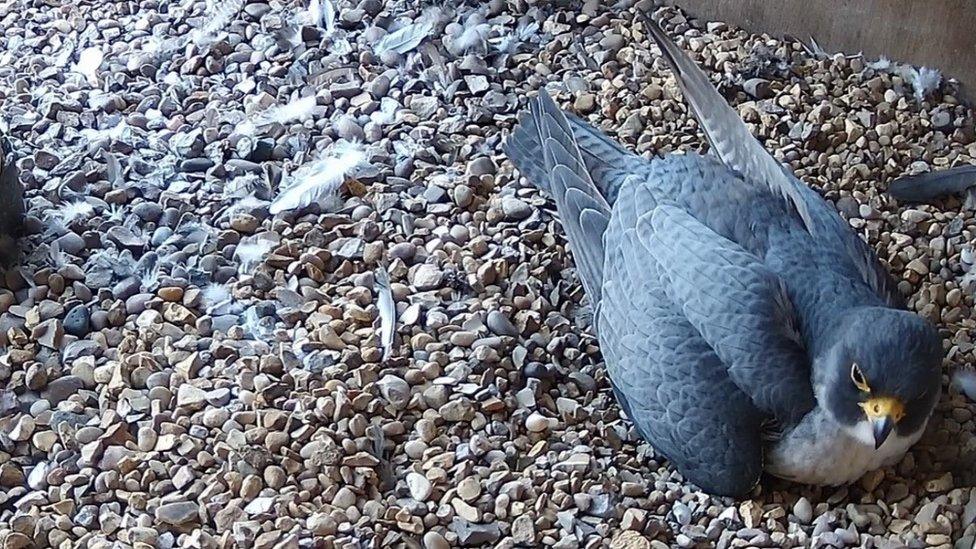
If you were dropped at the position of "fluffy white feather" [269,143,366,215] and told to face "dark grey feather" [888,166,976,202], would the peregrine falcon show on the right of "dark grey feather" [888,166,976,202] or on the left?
right

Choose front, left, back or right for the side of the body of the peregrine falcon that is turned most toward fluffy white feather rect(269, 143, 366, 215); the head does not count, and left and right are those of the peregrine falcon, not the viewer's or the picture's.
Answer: back

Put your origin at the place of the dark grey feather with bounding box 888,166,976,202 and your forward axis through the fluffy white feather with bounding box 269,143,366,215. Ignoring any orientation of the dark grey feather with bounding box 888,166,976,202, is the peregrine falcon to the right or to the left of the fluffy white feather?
left

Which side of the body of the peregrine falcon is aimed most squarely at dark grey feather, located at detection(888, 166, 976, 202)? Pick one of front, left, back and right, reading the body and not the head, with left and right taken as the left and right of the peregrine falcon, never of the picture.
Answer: left

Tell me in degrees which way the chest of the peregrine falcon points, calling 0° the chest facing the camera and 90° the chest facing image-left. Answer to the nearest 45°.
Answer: approximately 315°
